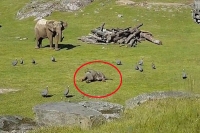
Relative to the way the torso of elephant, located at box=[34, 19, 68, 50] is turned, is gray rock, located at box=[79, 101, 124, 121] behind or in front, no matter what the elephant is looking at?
in front

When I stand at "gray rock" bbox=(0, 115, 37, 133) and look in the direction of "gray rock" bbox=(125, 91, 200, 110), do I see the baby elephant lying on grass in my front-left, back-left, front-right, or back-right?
front-left

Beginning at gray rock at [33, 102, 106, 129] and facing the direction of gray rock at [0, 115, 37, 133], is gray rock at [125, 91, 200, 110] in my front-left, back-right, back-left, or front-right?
back-right

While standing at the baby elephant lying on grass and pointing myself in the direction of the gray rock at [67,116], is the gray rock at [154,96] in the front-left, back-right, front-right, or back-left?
front-left

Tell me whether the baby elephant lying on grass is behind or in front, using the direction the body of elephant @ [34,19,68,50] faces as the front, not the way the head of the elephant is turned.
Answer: in front

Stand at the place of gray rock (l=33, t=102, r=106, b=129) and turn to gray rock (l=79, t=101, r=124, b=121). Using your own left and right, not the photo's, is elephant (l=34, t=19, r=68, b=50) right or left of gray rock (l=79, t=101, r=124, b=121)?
left
